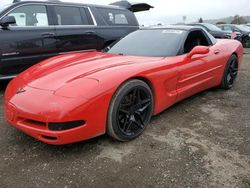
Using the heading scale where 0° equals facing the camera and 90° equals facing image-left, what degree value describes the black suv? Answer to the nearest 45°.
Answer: approximately 90°

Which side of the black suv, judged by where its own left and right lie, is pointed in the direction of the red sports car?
left

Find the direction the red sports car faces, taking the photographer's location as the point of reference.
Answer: facing the viewer and to the left of the viewer

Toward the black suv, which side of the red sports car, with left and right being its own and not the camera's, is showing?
right

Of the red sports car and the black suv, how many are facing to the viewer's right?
0
